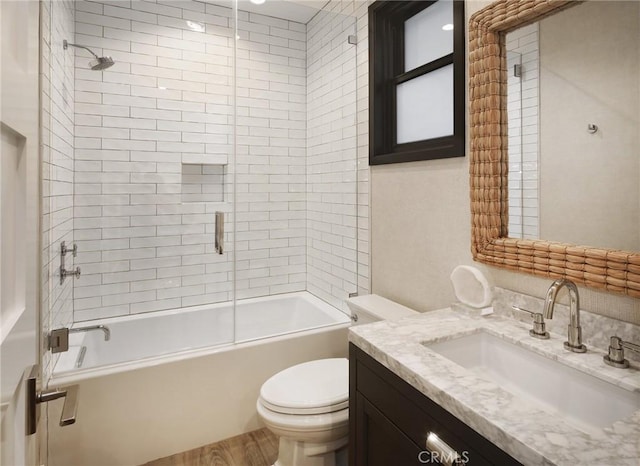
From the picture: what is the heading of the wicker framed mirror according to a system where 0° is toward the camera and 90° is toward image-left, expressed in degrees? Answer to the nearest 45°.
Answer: approximately 45°

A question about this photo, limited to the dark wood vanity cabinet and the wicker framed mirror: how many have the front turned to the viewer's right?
0

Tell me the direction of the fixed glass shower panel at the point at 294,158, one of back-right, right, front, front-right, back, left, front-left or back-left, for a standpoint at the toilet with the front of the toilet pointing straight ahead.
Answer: back-right

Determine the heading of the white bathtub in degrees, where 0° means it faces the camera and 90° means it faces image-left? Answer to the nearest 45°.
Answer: approximately 0°

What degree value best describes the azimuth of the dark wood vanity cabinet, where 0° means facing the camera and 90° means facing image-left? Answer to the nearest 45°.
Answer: approximately 45°
